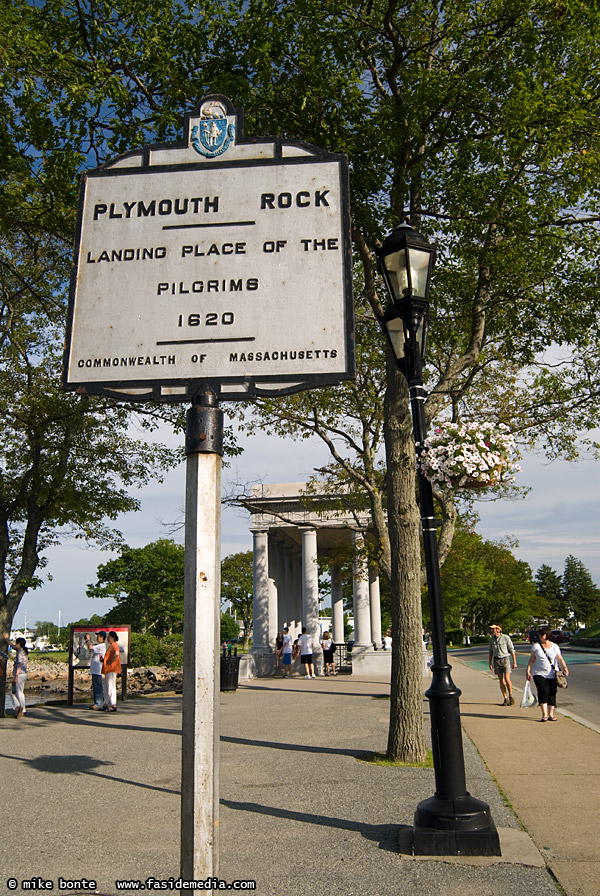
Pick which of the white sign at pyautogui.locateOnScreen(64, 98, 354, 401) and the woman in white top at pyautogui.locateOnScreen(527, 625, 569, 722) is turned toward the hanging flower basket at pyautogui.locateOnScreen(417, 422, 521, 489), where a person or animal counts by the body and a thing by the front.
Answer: the woman in white top

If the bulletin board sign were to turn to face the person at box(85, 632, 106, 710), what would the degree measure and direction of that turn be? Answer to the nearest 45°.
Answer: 0° — it already faces them

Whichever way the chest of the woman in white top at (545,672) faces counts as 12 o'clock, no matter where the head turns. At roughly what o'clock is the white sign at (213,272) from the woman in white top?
The white sign is roughly at 12 o'clock from the woman in white top.

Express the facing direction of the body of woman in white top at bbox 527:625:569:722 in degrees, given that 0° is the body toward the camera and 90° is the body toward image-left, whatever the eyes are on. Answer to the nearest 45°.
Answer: approximately 0°

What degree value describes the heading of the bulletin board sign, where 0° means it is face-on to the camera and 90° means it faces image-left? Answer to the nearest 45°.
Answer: approximately 0°

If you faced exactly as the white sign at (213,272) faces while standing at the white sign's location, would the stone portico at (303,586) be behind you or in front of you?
behind

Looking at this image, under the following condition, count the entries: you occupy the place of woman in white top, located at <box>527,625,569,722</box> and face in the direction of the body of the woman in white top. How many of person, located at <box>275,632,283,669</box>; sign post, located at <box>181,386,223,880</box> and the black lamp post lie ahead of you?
2

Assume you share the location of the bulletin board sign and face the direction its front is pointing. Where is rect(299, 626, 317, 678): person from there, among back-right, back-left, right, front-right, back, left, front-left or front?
back-left

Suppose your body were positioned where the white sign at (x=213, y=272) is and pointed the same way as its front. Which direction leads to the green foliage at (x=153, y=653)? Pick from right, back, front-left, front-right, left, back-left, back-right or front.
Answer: back
